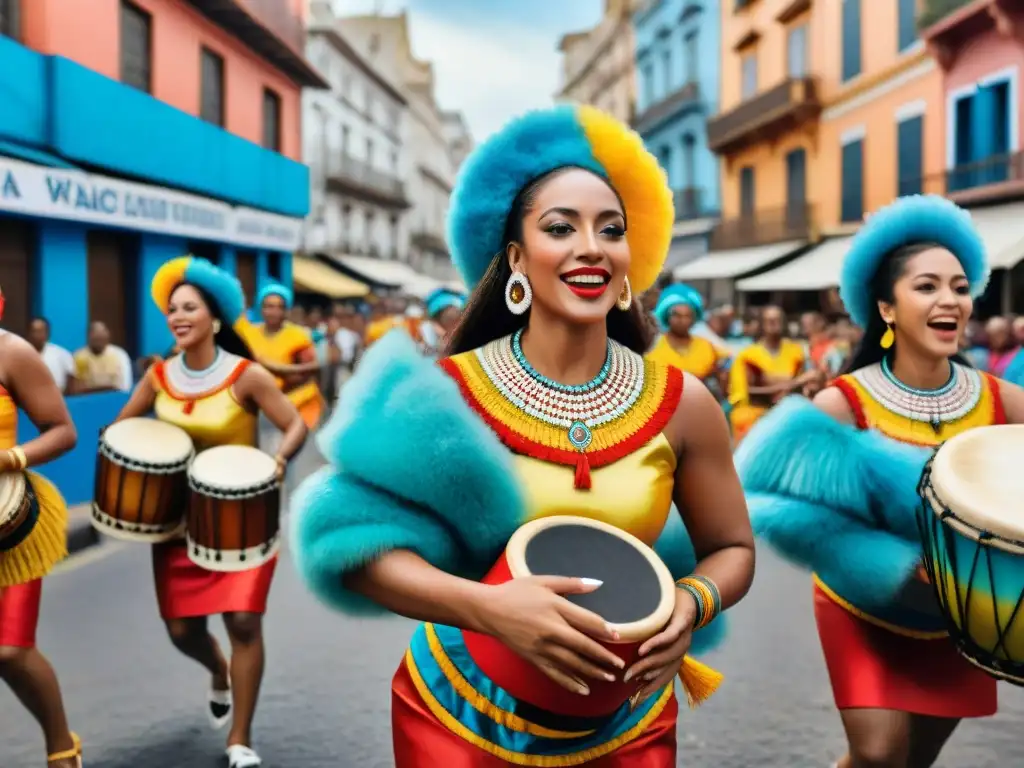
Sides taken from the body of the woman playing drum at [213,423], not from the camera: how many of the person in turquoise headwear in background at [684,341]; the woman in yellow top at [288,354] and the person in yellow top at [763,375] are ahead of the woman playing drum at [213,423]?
0

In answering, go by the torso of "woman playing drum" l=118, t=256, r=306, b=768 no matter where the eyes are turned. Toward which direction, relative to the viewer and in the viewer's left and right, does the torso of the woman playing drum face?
facing the viewer and to the left of the viewer

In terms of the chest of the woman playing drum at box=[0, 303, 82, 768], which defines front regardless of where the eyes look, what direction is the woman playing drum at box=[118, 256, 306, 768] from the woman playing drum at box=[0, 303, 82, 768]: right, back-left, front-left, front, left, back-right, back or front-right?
back

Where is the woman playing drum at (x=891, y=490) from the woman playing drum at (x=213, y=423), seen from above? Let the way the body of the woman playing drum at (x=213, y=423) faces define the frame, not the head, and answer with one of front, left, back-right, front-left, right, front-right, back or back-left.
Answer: left

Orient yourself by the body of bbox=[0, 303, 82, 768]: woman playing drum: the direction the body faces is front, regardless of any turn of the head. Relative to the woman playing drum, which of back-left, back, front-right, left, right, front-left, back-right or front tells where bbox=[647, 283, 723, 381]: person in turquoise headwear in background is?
back

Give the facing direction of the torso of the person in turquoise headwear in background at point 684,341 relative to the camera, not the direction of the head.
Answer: toward the camera

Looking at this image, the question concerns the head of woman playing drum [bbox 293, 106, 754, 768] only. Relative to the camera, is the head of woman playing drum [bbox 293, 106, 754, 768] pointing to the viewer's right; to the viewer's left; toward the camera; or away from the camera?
toward the camera

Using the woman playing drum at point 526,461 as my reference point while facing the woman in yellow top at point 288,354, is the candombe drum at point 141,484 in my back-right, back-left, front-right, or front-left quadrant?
front-left

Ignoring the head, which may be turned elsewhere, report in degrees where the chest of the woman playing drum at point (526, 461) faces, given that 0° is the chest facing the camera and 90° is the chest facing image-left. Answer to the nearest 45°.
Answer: approximately 0°

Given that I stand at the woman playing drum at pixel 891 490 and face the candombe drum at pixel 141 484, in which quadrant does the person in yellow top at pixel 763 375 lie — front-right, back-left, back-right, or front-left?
front-right

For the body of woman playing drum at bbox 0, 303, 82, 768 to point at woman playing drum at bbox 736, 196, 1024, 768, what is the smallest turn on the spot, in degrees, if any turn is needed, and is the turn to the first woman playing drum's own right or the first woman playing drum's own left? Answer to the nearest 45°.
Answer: approximately 90° to the first woman playing drum's own left

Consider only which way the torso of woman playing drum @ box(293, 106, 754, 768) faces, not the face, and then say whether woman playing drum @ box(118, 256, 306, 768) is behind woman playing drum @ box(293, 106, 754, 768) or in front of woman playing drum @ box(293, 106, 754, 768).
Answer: behind

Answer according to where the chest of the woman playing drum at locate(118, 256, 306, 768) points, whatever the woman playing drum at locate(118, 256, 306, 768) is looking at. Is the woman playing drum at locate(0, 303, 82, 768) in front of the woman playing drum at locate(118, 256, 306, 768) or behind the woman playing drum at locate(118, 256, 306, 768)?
in front

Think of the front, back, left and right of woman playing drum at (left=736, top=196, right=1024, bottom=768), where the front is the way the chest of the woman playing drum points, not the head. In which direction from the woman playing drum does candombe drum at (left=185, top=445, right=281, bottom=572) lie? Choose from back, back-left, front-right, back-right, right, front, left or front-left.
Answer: back-right

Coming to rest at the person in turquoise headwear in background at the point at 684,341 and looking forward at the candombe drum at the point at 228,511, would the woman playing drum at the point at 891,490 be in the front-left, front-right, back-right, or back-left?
front-left
